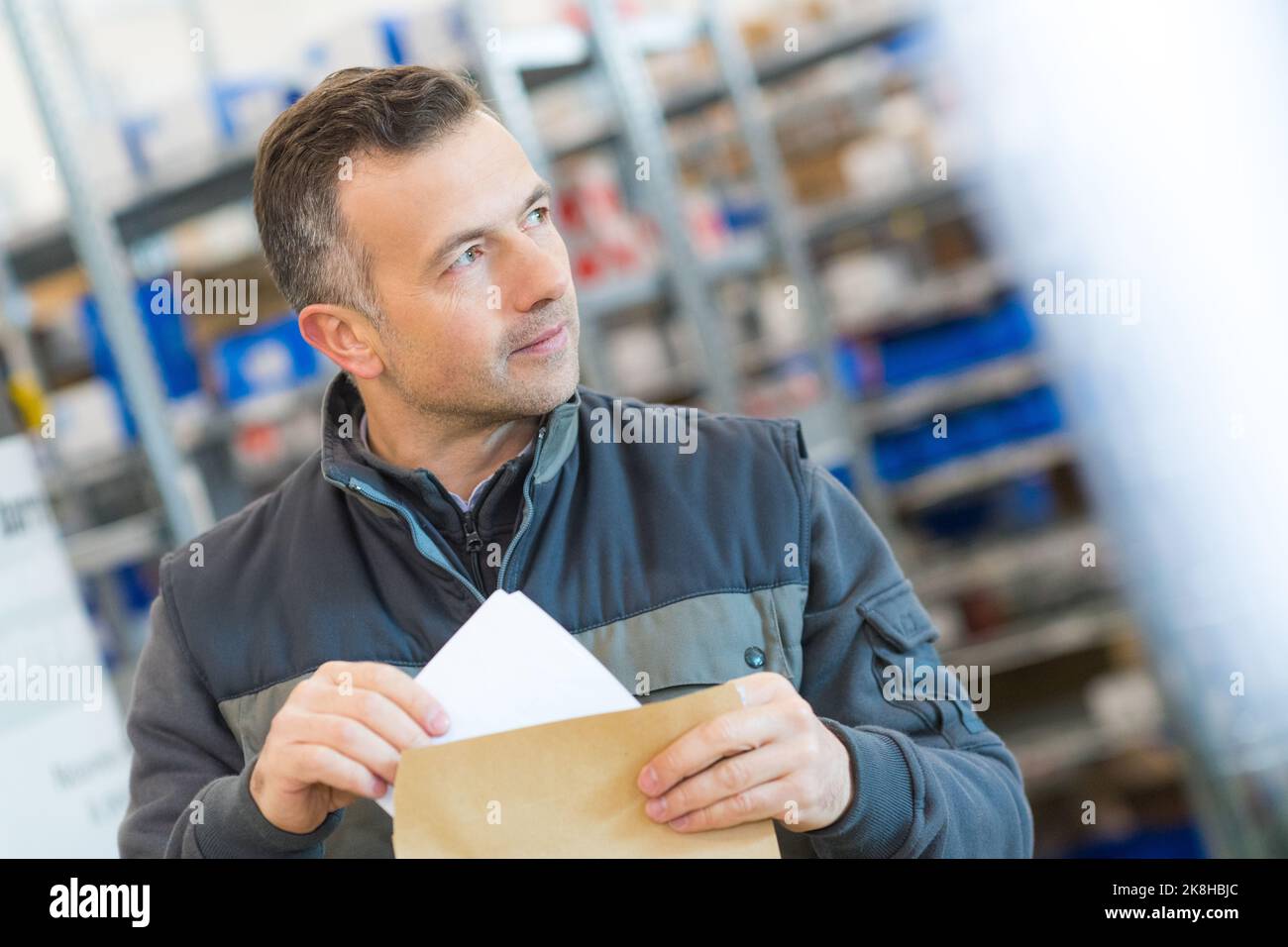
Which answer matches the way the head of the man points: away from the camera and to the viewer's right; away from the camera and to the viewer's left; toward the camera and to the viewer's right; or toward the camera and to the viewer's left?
toward the camera and to the viewer's right

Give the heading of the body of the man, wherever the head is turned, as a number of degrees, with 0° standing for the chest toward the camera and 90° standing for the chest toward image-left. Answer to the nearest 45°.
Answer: approximately 0°

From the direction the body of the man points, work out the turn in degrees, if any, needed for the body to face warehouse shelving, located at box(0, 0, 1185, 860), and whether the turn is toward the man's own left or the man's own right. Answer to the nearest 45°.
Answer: approximately 180°
